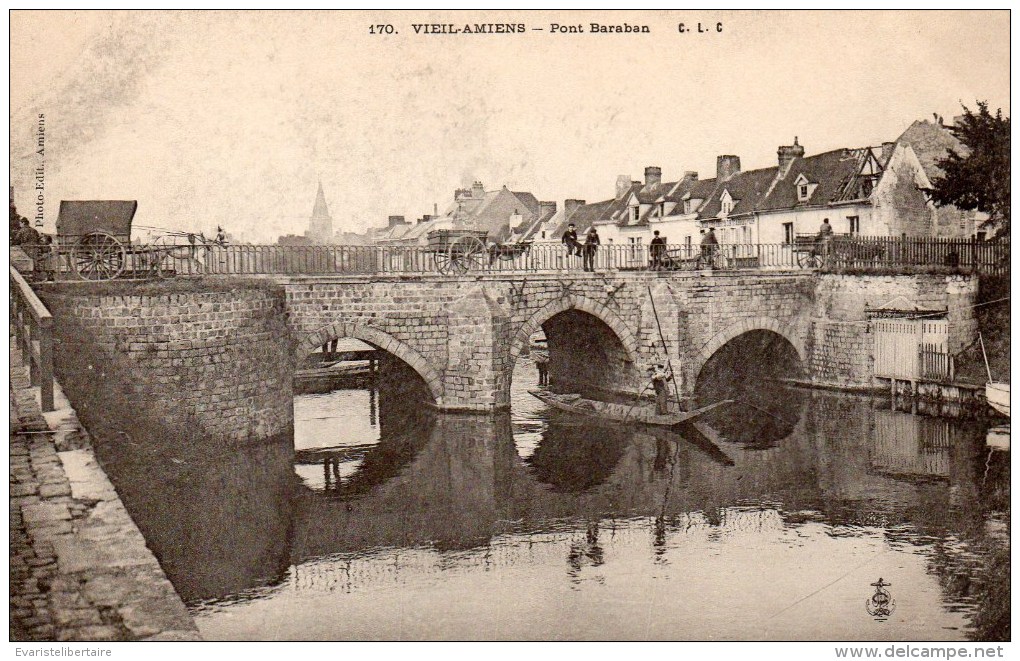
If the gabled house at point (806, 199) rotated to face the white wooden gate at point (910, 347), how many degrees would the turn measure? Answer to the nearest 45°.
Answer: approximately 45° to its left

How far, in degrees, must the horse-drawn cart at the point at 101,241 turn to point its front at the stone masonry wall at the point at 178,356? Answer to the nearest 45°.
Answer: approximately 45° to its right

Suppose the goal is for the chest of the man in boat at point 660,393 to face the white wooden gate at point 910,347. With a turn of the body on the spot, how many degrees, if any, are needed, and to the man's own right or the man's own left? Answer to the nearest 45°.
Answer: approximately 135° to the man's own left

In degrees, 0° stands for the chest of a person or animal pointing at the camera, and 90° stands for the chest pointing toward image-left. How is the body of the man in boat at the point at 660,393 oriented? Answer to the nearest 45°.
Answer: approximately 0°

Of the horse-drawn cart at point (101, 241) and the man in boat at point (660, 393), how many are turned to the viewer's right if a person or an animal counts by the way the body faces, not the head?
1

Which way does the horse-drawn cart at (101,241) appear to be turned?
to the viewer's right

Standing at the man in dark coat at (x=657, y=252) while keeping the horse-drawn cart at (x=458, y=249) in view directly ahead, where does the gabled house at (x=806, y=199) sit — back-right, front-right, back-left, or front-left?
back-right

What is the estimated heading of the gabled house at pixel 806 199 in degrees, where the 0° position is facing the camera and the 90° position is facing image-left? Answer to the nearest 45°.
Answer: approximately 45°

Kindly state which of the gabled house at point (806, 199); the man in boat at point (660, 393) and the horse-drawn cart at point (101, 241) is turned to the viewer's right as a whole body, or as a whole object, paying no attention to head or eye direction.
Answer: the horse-drawn cart
